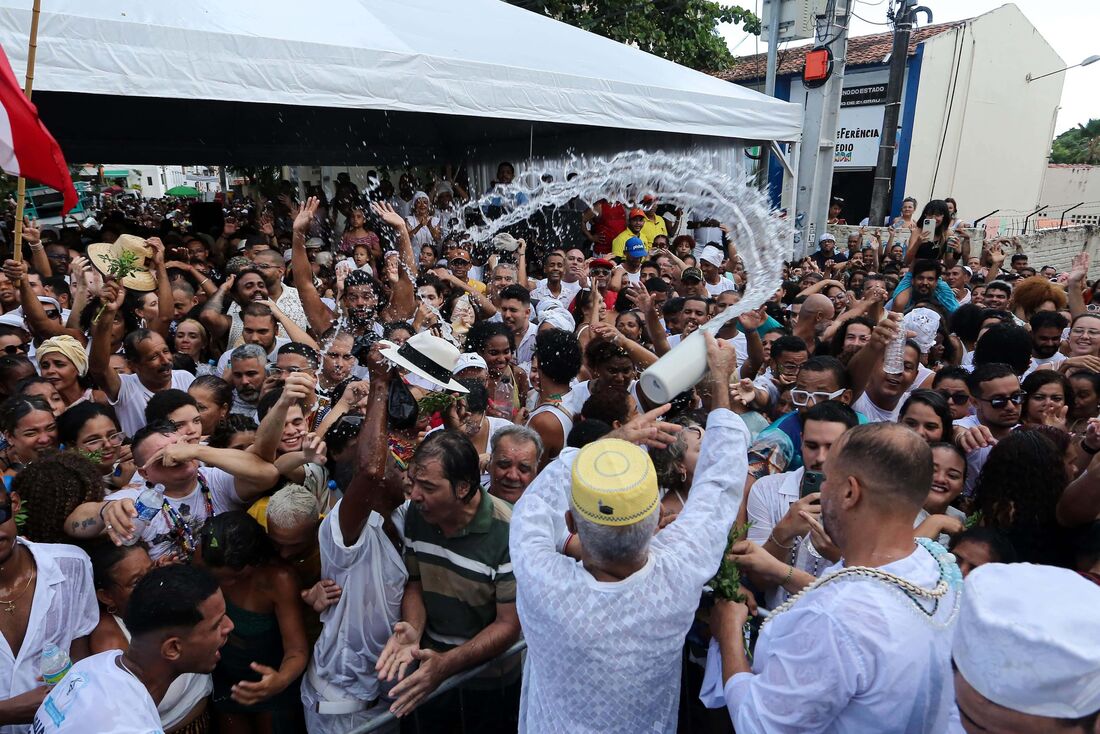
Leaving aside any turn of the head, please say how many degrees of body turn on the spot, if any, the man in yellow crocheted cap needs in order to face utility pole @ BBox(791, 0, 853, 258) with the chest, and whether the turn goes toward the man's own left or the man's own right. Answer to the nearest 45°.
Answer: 0° — they already face it

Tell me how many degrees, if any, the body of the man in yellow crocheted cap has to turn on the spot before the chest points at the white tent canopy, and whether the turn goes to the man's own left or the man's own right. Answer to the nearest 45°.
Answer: approximately 45° to the man's own left

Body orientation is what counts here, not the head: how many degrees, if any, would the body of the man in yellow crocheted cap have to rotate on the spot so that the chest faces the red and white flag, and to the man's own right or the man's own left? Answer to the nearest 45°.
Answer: approximately 45° to the man's own left

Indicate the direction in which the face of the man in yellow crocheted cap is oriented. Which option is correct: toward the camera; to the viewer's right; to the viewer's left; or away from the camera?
away from the camera

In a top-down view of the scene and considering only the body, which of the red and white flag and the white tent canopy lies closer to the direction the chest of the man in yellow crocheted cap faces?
the white tent canopy

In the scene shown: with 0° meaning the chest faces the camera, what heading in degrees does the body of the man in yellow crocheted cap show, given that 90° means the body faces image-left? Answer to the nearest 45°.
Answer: approximately 180°
